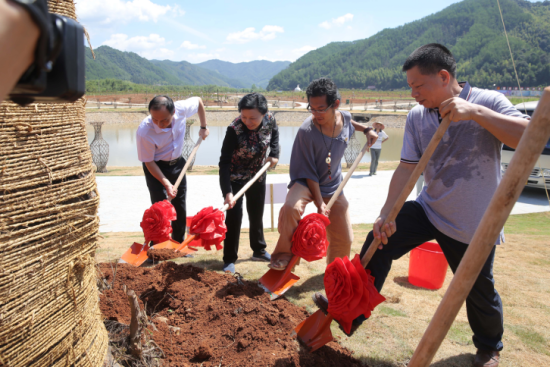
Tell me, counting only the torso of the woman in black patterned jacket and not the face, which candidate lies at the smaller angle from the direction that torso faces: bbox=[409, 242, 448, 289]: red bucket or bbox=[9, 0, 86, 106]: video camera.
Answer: the video camera

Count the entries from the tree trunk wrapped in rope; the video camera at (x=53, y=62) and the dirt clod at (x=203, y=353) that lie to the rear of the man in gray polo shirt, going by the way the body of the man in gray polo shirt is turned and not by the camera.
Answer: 0

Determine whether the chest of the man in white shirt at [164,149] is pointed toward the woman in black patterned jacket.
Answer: no

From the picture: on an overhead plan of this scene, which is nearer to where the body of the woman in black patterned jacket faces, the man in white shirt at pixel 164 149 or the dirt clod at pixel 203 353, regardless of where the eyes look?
the dirt clod

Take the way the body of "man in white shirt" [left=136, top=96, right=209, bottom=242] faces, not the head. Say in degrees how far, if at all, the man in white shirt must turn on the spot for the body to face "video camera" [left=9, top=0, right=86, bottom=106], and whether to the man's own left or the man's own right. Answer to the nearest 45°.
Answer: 0° — they already face it

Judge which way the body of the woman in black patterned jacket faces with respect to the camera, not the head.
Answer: toward the camera

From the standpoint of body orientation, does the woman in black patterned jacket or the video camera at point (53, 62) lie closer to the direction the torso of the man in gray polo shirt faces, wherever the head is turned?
the video camera

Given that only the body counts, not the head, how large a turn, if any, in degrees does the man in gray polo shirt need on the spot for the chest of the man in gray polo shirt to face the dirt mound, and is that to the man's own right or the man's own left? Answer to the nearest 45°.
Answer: approximately 45° to the man's own right

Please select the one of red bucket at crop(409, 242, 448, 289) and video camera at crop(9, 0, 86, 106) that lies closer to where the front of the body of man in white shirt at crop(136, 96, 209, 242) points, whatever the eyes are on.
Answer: the video camera

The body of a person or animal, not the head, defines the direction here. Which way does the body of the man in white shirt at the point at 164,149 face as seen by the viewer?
toward the camera

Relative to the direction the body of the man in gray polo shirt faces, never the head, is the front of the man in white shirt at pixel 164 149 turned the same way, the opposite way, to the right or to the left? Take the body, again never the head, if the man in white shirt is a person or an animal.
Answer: to the left

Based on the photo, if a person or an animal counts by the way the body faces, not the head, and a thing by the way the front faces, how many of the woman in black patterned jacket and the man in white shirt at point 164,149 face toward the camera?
2

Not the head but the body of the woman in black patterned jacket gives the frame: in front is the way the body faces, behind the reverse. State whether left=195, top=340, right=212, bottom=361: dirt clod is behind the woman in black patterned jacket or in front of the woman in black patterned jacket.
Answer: in front

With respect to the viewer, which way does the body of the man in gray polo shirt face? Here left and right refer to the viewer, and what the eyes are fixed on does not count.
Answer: facing the viewer and to the left of the viewer

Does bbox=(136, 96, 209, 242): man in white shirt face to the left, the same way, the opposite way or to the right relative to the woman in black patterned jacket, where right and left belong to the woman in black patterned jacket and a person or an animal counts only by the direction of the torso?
the same way
